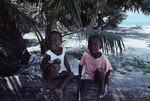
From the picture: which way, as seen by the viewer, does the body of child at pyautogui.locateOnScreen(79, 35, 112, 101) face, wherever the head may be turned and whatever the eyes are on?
toward the camera

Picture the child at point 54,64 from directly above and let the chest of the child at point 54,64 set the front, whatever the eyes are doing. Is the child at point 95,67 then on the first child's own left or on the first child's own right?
on the first child's own left

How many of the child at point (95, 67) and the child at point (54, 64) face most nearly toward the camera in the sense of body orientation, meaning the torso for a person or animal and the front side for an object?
2

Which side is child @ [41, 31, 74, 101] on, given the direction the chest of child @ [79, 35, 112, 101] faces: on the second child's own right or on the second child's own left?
on the second child's own right
